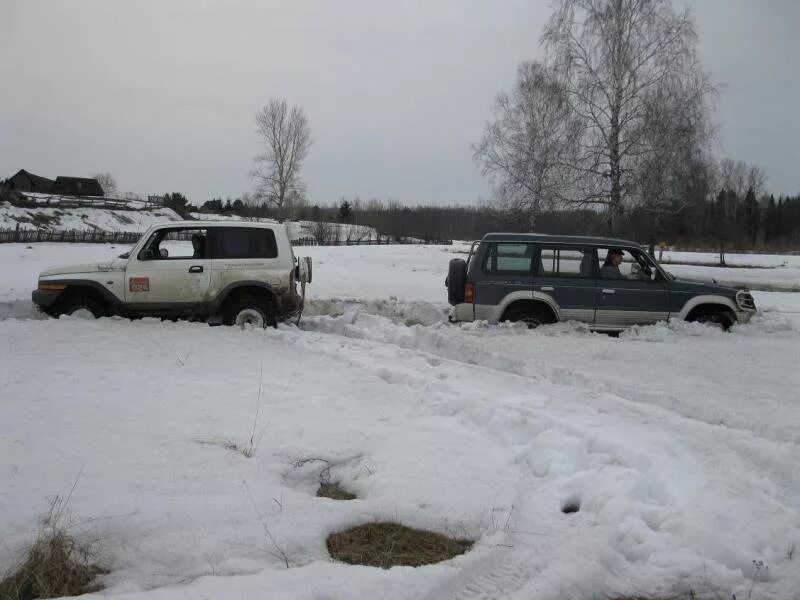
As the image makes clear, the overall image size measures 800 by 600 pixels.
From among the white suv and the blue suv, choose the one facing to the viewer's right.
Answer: the blue suv

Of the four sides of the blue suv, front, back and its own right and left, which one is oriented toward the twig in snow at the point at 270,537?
right

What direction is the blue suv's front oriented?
to the viewer's right

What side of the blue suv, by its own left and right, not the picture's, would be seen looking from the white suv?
back

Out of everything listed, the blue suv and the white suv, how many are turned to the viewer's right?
1

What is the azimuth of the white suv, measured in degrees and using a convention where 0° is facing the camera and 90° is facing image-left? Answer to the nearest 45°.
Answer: approximately 90°

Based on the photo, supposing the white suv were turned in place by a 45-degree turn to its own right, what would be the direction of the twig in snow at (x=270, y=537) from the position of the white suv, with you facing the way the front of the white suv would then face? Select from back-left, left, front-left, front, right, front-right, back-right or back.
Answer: back-left
